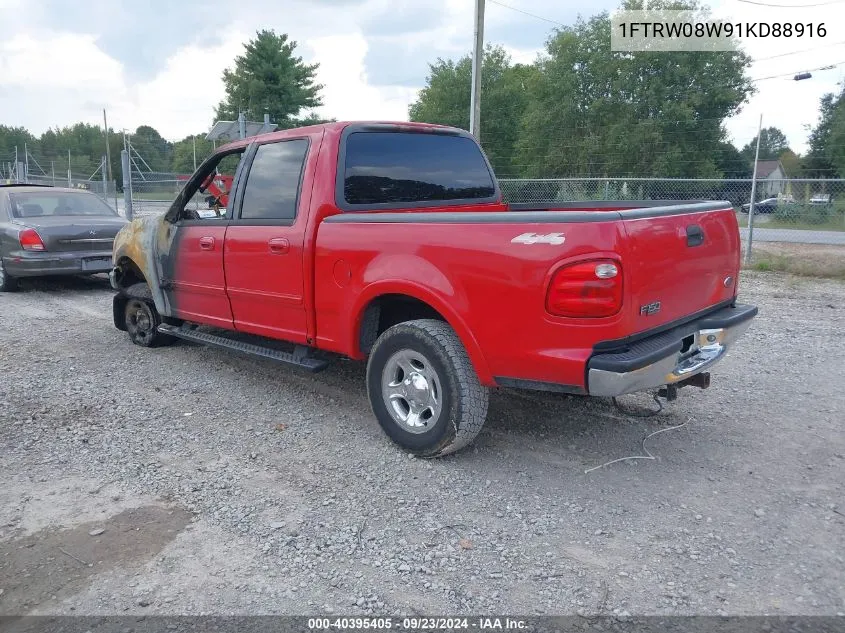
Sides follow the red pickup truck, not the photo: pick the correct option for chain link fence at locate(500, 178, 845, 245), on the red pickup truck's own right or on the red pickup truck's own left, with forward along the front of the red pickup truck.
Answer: on the red pickup truck's own right

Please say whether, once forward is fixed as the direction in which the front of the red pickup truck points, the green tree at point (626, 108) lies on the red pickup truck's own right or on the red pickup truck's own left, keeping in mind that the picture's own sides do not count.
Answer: on the red pickup truck's own right

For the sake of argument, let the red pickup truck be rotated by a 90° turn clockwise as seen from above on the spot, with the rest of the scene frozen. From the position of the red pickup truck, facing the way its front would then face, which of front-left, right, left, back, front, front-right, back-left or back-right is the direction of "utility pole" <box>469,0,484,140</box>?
front-left

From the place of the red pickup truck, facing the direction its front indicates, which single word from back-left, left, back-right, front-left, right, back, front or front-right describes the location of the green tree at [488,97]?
front-right

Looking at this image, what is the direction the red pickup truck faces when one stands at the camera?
facing away from the viewer and to the left of the viewer
